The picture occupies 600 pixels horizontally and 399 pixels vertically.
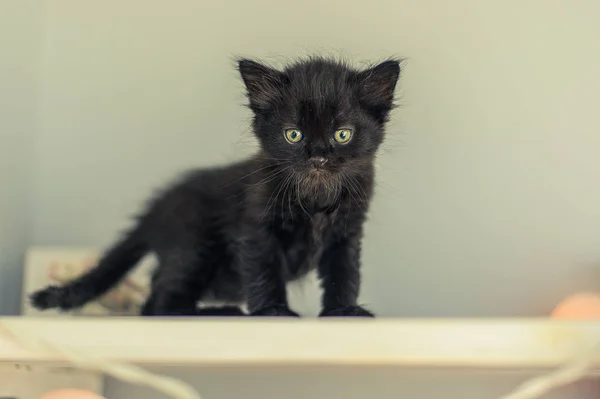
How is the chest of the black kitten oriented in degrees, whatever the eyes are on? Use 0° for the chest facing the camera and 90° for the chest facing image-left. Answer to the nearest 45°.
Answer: approximately 315°
